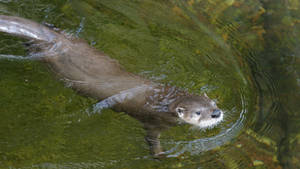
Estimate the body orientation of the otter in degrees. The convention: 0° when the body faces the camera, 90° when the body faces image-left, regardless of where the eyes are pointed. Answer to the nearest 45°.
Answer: approximately 315°
